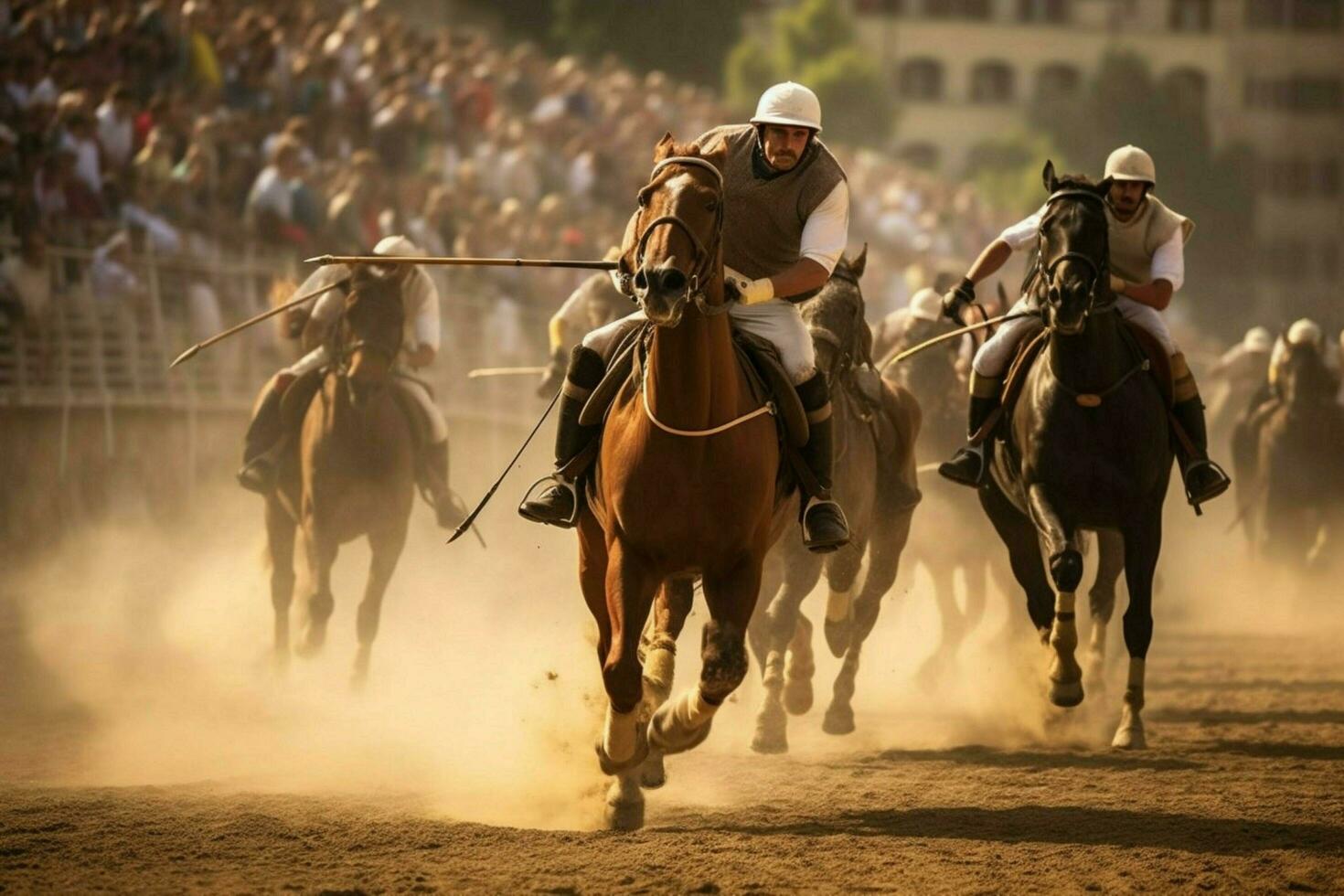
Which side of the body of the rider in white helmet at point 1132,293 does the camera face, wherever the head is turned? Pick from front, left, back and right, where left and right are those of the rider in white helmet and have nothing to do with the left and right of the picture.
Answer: front

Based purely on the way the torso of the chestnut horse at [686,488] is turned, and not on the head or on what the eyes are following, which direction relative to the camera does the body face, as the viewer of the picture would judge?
toward the camera

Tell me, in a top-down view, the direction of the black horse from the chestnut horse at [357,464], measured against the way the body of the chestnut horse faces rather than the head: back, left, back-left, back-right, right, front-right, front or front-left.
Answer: front-left

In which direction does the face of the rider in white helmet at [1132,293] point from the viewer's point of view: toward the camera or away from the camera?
toward the camera

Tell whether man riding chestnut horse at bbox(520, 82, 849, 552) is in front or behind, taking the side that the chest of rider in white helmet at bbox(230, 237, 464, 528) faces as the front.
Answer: in front

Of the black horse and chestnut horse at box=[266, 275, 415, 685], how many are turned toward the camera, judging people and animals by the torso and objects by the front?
2

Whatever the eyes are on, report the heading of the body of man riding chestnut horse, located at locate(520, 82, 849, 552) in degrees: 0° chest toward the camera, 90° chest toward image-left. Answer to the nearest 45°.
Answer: approximately 0°

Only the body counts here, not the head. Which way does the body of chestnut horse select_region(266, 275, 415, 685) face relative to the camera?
toward the camera

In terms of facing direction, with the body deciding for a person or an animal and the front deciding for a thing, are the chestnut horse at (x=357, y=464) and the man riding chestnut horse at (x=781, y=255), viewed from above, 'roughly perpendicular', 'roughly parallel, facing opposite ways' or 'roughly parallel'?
roughly parallel
